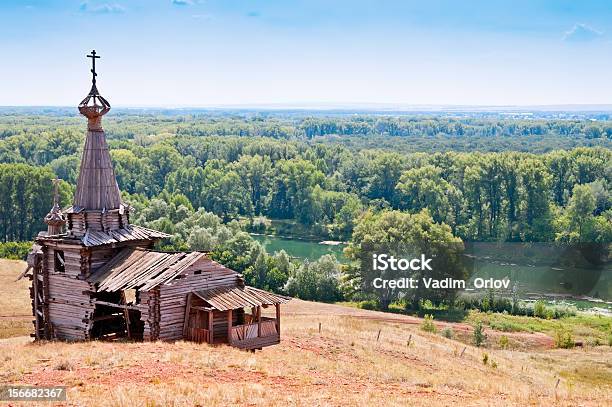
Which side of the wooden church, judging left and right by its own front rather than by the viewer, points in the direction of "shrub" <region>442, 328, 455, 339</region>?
left

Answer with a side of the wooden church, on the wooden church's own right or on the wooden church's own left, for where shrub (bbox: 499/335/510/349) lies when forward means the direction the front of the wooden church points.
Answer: on the wooden church's own left

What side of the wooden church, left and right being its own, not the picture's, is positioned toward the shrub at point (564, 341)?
left

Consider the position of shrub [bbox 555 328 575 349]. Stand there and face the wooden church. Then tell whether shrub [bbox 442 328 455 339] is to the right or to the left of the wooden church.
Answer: right

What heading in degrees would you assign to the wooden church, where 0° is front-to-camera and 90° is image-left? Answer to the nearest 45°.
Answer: approximately 315°
